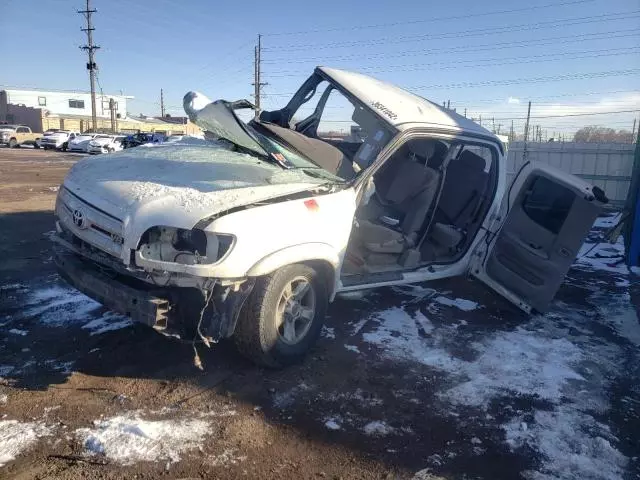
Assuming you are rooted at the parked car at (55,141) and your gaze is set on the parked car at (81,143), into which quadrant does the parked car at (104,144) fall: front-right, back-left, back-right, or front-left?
front-right

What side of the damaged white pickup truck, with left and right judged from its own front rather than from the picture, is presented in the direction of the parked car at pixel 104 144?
right

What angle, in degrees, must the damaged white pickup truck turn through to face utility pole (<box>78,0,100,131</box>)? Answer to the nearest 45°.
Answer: approximately 90° to its right

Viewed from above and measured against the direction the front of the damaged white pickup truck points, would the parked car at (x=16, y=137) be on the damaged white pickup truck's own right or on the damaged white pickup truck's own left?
on the damaged white pickup truck's own right

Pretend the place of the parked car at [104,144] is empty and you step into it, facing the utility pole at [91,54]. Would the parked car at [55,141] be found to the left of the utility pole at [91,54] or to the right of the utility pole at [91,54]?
left

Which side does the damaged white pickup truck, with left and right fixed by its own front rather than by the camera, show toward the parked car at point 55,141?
right

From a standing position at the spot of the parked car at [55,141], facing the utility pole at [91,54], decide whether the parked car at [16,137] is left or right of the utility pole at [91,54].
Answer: left
